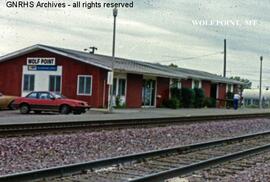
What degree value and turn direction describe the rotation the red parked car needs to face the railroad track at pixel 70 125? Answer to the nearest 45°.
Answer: approximately 45° to its right

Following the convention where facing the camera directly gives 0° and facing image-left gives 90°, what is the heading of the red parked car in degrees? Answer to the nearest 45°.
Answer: approximately 315°

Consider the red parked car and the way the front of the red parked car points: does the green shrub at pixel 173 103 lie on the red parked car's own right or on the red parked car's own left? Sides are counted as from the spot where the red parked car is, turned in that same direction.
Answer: on the red parked car's own left
